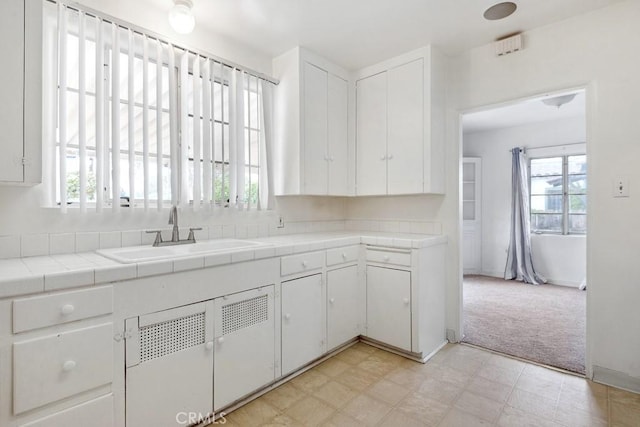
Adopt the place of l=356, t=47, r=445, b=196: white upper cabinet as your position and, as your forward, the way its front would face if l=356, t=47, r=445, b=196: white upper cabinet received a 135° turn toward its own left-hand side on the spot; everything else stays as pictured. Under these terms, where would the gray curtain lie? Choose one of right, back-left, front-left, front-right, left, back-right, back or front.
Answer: front-left

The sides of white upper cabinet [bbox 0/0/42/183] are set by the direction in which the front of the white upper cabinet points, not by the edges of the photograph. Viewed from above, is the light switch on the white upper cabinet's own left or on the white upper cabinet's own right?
on the white upper cabinet's own left

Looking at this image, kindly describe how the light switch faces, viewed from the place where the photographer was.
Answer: facing the viewer

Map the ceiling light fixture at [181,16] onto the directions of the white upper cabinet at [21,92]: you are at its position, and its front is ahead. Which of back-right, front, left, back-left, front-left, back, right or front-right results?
left

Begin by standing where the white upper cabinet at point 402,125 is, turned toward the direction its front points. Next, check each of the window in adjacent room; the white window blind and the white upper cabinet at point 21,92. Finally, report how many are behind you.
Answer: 1

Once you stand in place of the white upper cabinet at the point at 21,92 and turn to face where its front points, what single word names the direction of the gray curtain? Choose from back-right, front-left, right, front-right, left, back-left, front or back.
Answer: left

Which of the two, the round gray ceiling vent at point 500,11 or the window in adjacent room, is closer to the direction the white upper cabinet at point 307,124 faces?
the round gray ceiling vent

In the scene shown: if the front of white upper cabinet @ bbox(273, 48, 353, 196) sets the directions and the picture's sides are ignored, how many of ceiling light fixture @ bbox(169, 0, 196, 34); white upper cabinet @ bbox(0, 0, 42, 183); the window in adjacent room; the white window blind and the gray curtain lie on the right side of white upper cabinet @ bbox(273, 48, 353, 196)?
3

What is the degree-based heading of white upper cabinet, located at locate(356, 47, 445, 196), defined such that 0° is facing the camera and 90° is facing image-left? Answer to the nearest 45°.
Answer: approximately 45°

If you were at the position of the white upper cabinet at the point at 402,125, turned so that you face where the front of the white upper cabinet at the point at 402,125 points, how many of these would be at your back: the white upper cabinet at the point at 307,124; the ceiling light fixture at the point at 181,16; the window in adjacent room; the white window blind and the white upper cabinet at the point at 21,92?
1

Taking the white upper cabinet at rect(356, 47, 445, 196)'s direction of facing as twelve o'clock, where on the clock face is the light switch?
The light switch is roughly at 8 o'clock from the white upper cabinet.

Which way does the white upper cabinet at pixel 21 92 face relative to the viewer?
toward the camera

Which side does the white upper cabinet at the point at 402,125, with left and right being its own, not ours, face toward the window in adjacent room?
back

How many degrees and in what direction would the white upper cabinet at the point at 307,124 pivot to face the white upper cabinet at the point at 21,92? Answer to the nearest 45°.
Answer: approximately 90° to its right

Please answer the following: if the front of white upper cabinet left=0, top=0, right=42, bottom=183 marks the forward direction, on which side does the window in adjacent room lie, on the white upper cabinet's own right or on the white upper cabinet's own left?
on the white upper cabinet's own left

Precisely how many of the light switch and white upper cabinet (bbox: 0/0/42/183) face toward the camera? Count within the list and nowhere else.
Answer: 2
